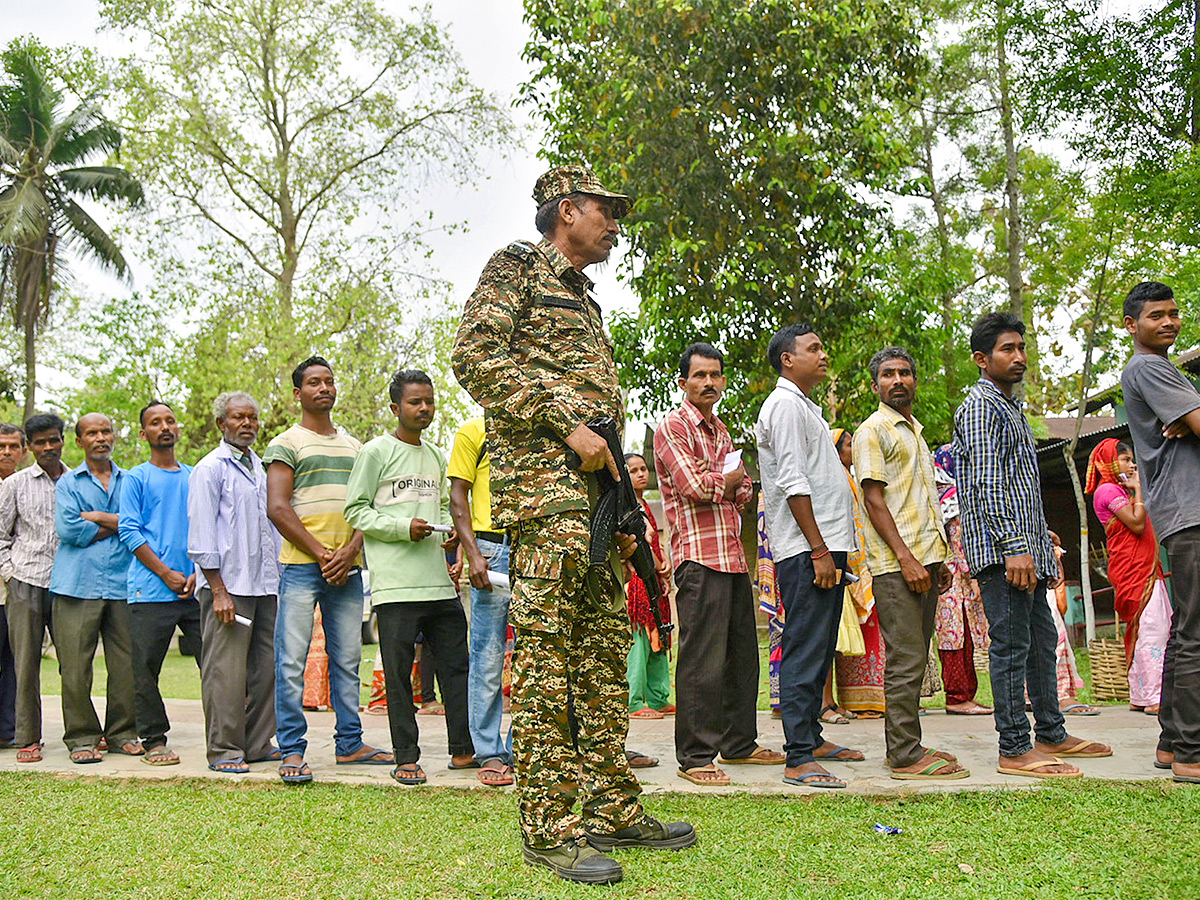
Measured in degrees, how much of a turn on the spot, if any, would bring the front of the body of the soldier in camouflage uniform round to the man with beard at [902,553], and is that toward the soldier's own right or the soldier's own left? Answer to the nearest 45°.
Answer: approximately 90° to the soldier's own left

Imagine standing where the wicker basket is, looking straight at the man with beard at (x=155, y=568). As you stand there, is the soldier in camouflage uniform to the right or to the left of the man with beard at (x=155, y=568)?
left

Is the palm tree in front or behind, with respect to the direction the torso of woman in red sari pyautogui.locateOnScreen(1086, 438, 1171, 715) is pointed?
behind

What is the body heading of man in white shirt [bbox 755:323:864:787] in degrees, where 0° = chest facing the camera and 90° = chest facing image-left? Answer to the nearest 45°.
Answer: approximately 270°

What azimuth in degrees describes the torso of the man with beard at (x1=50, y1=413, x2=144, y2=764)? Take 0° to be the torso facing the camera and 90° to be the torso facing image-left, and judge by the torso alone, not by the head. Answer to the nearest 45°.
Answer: approximately 315°

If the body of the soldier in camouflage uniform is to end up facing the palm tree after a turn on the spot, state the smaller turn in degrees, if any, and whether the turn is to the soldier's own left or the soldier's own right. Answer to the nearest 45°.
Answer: approximately 180°

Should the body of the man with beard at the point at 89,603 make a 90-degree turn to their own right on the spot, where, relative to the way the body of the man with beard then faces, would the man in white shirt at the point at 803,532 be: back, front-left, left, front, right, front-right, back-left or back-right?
left

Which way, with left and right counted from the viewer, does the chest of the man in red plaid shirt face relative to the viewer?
facing the viewer and to the right of the viewer

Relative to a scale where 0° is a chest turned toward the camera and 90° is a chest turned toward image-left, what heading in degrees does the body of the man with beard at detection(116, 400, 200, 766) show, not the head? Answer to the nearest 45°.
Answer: approximately 315°

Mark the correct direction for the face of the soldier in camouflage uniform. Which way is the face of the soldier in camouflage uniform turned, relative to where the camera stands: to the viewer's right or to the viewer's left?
to the viewer's right
